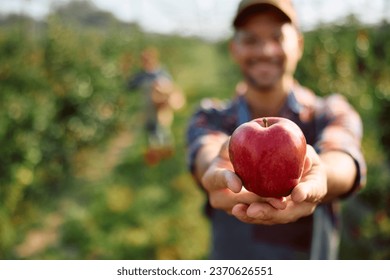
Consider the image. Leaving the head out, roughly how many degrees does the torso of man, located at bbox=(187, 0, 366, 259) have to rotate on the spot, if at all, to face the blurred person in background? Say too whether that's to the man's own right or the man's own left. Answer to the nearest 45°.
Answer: approximately 180°

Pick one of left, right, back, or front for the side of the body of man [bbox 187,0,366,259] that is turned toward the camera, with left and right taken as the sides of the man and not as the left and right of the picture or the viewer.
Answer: front

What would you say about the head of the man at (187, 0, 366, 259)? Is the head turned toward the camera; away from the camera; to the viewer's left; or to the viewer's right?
toward the camera

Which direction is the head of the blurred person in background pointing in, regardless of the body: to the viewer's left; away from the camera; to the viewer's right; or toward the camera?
toward the camera
